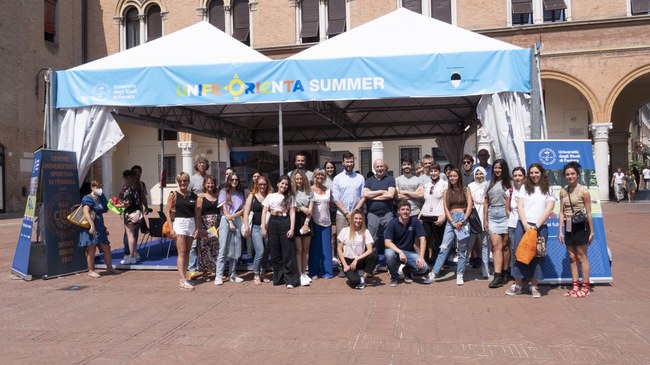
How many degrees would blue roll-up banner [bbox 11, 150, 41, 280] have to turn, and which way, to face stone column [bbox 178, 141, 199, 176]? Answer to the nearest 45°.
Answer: approximately 180°

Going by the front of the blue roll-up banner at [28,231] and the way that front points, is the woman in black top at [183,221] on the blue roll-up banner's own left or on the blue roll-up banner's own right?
on the blue roll-up banner's own left

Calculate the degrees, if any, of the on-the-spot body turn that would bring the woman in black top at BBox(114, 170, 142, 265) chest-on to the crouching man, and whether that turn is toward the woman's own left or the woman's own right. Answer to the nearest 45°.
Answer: approximately 135° to the woman's own left

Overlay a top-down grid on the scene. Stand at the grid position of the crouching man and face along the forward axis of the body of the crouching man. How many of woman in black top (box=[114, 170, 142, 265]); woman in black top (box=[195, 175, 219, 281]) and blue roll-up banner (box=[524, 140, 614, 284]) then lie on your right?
2

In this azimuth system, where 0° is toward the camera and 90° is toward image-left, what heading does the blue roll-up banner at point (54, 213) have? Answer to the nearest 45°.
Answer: approximately 315°

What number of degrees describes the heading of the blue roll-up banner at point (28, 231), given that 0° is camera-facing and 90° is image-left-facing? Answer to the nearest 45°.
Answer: approximately 45°

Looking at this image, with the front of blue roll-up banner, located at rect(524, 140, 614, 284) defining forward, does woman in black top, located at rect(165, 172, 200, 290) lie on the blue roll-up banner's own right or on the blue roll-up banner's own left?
on the blue roll-up banner's own right
